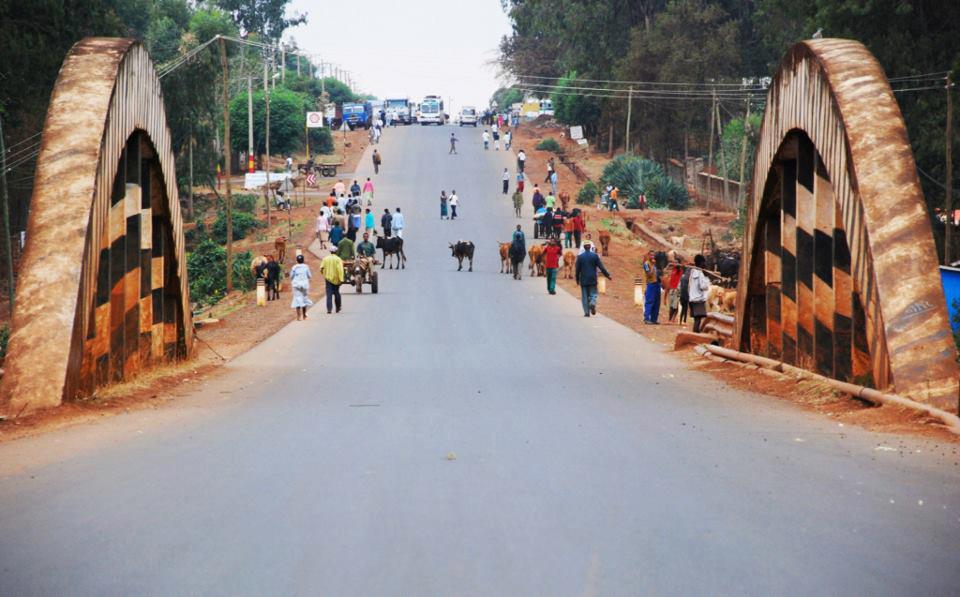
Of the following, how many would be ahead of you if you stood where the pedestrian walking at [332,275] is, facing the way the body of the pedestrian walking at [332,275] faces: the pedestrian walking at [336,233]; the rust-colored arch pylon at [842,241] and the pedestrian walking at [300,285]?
1

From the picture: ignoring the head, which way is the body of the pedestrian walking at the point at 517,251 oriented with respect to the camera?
away from the camera

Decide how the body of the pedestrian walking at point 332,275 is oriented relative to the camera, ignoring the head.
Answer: away from the camera

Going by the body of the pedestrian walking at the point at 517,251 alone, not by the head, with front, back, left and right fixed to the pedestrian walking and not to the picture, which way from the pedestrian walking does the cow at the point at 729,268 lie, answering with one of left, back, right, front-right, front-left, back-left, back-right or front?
back-right

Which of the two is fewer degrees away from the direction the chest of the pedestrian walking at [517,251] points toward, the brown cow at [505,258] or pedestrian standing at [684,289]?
the brown cow

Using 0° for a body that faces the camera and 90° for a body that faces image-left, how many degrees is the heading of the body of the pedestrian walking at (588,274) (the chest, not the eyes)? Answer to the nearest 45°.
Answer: approximately 180°

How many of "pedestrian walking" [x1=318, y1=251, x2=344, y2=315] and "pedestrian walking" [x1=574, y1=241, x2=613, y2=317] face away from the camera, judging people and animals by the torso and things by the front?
2

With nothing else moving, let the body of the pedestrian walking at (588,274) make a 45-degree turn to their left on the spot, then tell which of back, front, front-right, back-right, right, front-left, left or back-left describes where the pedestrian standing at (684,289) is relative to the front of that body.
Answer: back

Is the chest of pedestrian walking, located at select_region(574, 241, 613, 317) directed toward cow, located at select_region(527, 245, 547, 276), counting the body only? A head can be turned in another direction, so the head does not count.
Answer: yes

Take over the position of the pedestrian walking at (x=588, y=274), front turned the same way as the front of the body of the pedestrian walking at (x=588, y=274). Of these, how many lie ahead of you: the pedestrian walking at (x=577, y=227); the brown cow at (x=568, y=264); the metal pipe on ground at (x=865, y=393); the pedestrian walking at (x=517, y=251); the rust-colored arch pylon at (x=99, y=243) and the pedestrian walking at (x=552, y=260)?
4
